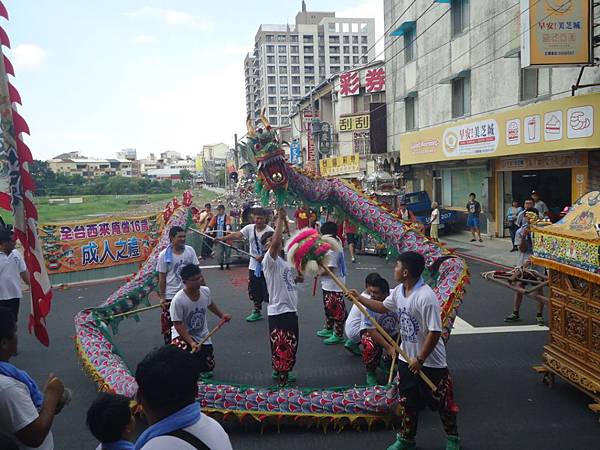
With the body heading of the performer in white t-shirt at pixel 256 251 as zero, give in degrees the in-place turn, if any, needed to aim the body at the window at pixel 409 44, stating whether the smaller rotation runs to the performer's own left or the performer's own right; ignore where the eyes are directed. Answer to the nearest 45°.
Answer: approximately 135° to the performer's own left

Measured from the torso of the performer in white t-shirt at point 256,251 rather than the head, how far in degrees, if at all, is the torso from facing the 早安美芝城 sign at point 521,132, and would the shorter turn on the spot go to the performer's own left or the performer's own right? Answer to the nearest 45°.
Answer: approximately 135° to the performer's own left

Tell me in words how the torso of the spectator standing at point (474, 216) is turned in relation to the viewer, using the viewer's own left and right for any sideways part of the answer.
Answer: facing the viewer and to the left of the viewer

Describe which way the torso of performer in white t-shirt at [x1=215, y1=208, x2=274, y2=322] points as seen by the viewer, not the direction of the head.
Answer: toward the camera

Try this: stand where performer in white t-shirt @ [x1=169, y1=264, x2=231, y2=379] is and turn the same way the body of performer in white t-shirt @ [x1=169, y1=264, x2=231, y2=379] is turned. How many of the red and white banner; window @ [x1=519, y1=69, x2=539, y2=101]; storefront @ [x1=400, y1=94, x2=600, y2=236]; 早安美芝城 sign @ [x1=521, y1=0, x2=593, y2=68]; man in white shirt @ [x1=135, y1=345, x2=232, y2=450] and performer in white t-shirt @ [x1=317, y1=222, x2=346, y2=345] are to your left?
4

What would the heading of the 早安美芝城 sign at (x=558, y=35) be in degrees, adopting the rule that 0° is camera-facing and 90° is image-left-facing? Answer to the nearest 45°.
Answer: approximately 0°

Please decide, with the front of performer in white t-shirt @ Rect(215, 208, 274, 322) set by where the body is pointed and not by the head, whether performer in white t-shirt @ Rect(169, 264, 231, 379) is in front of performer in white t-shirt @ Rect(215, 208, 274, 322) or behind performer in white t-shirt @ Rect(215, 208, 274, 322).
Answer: in front

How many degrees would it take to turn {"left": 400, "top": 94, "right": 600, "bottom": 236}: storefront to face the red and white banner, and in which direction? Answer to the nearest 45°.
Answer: approximately 45° to its left

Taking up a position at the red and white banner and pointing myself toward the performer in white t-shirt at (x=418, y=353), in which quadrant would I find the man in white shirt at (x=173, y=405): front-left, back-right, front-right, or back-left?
front-right

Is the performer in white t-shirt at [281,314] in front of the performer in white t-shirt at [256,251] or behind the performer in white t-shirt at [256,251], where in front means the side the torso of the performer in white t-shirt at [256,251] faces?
in front
